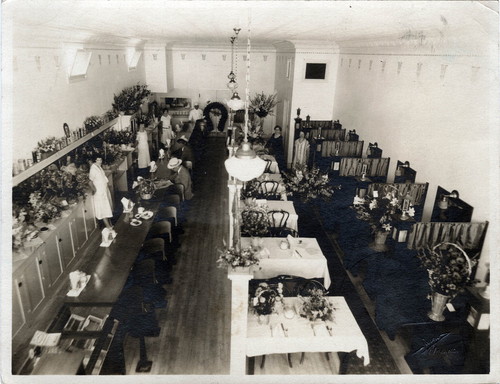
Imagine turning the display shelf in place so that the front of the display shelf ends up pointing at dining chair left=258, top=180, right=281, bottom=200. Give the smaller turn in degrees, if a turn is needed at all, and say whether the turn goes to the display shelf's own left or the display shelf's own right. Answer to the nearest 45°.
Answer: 0° — it already faces it

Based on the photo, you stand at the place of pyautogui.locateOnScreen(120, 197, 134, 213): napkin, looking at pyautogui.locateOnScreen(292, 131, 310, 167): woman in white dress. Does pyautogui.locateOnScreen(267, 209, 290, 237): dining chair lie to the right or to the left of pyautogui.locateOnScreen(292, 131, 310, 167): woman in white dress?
right

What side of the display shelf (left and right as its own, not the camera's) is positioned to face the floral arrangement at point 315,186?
front

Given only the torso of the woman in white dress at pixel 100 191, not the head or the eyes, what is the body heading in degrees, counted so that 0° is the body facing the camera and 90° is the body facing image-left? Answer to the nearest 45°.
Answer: approximately 315°

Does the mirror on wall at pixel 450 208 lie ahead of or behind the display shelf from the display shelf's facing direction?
ahead

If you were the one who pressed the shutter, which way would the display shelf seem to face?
facing to the right of the viewer

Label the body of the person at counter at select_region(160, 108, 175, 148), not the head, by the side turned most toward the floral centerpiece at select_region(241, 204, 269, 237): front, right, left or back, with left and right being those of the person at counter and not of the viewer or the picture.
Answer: front

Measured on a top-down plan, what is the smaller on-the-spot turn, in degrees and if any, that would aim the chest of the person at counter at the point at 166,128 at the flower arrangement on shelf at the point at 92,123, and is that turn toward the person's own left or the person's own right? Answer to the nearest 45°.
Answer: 0° — they already face it

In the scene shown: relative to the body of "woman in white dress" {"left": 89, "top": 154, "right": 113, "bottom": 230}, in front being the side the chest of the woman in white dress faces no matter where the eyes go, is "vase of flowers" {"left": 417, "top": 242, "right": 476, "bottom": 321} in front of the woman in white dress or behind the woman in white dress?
in front

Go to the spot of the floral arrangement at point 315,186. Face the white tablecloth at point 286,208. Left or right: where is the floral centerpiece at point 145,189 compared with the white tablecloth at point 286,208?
right
